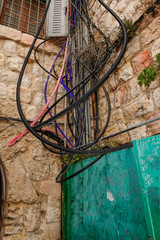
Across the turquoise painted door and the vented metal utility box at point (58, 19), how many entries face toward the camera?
2

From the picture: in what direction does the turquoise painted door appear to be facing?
toward the camera

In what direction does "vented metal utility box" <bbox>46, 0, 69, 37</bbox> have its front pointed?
toward the camera
